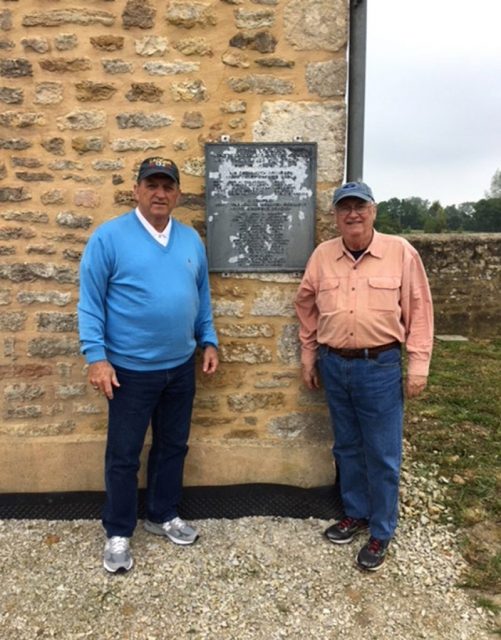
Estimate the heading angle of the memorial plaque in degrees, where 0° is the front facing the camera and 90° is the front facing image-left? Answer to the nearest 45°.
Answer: approximately 0°

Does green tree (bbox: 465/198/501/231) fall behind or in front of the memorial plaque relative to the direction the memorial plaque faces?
behind

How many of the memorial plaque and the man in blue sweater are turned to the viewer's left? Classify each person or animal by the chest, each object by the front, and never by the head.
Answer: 0

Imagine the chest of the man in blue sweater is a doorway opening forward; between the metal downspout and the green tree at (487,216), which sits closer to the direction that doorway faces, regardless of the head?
the metal downspout

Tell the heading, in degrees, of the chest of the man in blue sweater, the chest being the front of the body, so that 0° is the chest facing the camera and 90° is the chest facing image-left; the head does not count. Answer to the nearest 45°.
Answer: approximately 315°

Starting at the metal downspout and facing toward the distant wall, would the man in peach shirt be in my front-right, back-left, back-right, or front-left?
back-right

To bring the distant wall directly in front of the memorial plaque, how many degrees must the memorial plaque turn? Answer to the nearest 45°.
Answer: approximately 135° to its left

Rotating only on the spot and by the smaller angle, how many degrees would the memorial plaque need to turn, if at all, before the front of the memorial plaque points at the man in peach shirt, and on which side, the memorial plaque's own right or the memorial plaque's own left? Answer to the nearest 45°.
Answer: approximately 45° to the memorial plaque's own left

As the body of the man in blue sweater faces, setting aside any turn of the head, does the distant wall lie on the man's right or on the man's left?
on the man's left

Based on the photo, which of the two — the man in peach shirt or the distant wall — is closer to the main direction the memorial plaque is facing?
the man in peach shirt
